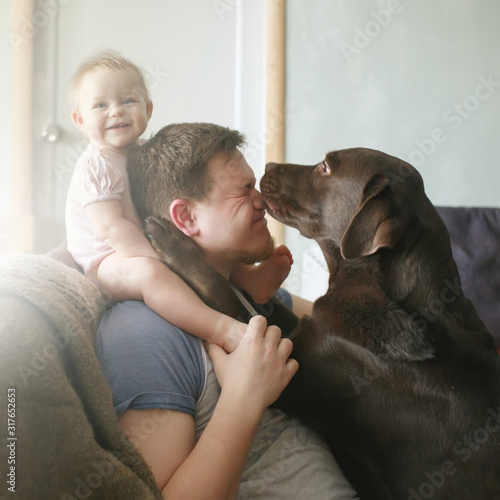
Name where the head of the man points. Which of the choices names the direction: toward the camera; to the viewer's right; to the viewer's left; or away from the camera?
to the viewer's right

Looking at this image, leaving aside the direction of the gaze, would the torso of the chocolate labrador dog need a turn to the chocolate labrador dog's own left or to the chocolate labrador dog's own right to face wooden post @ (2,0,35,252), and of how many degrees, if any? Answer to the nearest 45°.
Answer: approximately 45° to the chocolate labrador dog's own right

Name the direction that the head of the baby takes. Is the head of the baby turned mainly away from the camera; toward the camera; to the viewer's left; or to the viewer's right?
toward the camera

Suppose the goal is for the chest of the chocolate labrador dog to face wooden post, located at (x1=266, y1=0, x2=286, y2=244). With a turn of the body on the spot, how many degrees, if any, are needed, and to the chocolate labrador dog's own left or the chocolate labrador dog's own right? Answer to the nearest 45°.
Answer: approximately 90° to the chocolate labrador dog's own right

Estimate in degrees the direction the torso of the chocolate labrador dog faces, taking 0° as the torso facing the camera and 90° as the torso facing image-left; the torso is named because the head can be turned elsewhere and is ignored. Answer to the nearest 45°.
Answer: approximately 90°

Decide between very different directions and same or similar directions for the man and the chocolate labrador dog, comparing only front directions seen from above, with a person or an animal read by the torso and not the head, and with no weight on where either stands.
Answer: very different directions
